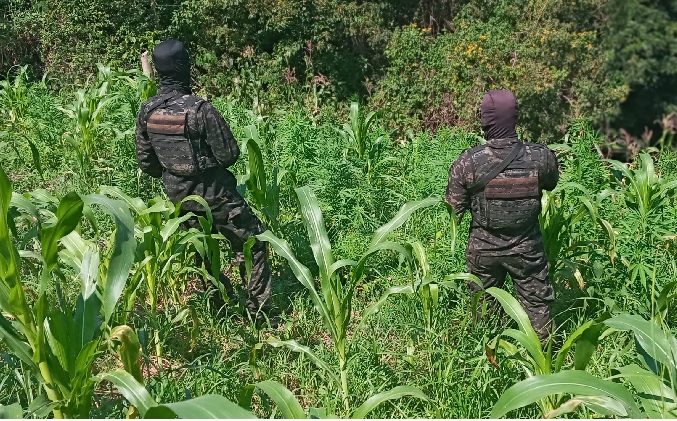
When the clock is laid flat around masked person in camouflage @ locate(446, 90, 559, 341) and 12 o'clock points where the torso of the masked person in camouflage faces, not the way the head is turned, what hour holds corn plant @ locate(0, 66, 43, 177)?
The corn plant is roughly at 10 o'clock from the masked person in camouflage.

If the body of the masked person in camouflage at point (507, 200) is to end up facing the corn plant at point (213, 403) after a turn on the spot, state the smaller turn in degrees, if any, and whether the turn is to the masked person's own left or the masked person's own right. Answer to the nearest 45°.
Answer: approximately 135° to the masked person's own left

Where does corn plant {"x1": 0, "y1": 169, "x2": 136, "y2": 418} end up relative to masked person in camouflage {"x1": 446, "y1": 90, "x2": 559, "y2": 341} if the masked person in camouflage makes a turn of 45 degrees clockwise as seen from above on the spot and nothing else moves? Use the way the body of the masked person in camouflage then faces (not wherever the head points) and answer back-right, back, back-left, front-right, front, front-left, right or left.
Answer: back

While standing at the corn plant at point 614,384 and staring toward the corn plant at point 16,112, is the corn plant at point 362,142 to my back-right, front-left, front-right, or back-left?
front-right

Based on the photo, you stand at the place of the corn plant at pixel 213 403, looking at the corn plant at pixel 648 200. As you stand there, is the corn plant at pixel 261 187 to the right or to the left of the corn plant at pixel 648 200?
left

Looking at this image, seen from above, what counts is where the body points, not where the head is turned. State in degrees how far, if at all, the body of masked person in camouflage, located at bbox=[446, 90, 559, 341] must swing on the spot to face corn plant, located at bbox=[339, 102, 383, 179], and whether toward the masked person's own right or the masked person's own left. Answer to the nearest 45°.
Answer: approximately 45° to the masked person's own left

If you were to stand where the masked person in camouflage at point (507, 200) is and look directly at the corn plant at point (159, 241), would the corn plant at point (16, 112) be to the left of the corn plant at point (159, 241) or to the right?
right

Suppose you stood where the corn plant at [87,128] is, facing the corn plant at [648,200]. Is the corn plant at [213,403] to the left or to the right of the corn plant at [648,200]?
right

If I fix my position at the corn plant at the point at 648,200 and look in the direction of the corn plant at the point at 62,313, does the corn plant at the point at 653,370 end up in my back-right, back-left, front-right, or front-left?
front-left

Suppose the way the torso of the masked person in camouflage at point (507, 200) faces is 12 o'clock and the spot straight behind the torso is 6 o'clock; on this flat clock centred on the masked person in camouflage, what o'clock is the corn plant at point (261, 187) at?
The corn plant is roughly at 10 o'clock from the masked person in camouflage.

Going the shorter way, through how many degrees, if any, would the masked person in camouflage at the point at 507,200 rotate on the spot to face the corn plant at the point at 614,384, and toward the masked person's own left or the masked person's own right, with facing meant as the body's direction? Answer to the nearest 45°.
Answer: approximately 180°

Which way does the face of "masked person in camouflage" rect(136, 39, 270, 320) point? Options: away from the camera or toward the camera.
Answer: away from the camera

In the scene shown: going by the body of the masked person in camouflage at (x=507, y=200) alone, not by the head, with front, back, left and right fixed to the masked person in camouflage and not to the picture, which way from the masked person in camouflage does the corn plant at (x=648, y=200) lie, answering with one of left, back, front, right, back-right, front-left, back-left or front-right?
front-right

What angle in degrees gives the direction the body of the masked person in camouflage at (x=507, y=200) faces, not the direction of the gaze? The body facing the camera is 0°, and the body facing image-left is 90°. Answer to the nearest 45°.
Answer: approximately 180°

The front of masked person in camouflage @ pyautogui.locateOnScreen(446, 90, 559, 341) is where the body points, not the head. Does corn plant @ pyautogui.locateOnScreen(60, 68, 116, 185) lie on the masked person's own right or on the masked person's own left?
on the masked person's own left

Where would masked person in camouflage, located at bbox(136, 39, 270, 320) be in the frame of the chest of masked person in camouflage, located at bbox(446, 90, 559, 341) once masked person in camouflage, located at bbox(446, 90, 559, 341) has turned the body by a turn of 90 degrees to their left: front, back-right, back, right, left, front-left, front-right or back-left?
front

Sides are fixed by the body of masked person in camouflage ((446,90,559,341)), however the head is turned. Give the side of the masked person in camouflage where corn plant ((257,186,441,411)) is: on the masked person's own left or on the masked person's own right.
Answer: on the masked person's own left

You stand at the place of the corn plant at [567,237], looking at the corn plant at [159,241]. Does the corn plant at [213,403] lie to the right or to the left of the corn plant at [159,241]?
left
